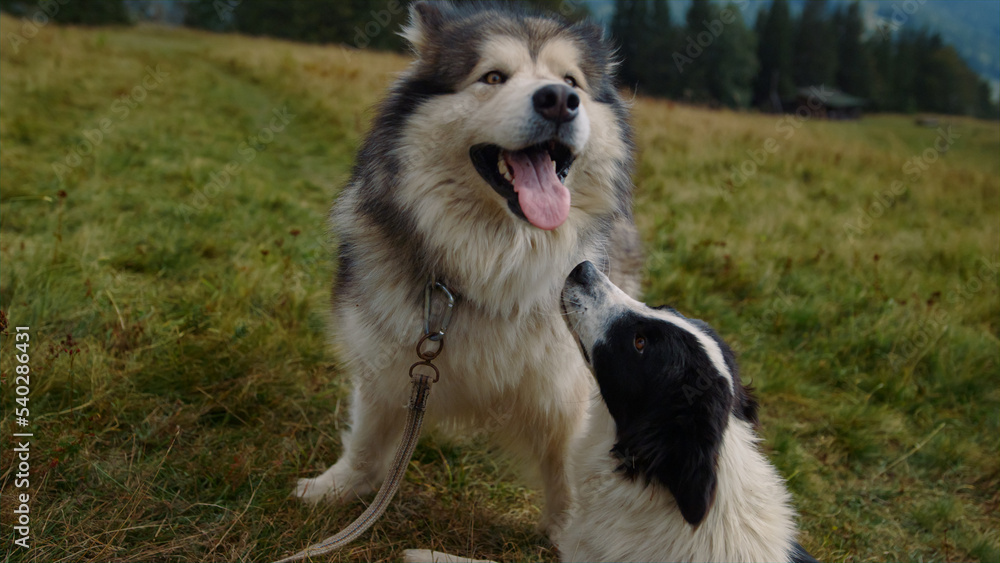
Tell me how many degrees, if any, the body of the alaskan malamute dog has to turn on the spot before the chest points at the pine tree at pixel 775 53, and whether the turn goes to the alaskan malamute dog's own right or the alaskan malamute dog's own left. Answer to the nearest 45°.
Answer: approximately 180°

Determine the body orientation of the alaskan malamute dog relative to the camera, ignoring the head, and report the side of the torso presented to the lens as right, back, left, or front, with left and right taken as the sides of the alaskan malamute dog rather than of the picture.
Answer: front

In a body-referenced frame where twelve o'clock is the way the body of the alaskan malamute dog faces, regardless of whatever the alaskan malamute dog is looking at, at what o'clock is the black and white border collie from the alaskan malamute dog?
The black and white border collie is roughly at 10 o'clock from the alaskan malamute dog.

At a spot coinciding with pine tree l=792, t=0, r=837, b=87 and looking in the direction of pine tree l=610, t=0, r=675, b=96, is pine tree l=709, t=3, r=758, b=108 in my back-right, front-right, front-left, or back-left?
front-left

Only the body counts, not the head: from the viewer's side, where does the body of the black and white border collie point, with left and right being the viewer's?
facing to the left of the viewer

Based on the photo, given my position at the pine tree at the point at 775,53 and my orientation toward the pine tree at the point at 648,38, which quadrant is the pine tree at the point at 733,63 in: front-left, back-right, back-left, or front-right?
front-left

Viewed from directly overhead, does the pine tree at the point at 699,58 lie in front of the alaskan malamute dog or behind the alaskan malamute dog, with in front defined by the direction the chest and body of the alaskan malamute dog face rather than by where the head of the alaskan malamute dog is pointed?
behind

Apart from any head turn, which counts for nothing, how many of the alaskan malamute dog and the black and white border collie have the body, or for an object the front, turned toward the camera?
1

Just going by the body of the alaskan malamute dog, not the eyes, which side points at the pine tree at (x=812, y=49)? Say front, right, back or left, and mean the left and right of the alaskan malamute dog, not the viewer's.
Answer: back

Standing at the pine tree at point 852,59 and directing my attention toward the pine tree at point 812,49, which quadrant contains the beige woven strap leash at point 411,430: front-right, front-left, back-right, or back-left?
front-left

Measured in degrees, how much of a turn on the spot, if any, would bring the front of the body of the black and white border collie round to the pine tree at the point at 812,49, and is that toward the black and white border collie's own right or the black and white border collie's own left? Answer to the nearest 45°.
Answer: approximately 90° to the black and white border collie's own right
